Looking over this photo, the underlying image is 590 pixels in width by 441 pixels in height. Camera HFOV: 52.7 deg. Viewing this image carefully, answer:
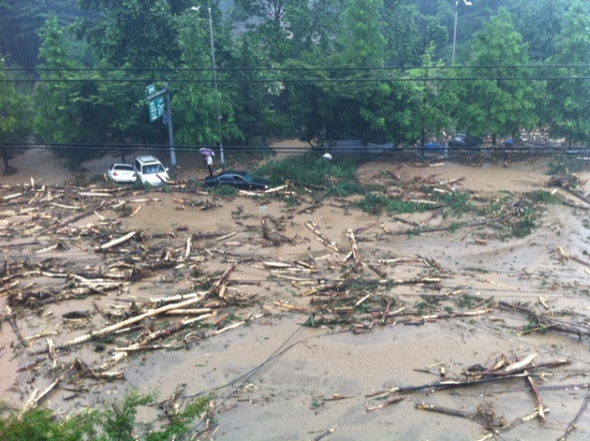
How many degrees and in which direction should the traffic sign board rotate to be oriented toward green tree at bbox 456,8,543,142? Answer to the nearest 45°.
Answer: approximately 135° to its left

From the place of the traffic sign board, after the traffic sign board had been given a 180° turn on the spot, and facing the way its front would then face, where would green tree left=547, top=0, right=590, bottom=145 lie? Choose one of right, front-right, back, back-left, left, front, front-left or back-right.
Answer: front-right

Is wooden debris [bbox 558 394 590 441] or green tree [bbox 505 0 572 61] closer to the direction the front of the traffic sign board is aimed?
the wooden debris

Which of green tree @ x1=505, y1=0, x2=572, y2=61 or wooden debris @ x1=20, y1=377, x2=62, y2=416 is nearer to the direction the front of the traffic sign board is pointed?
the wooden debris
